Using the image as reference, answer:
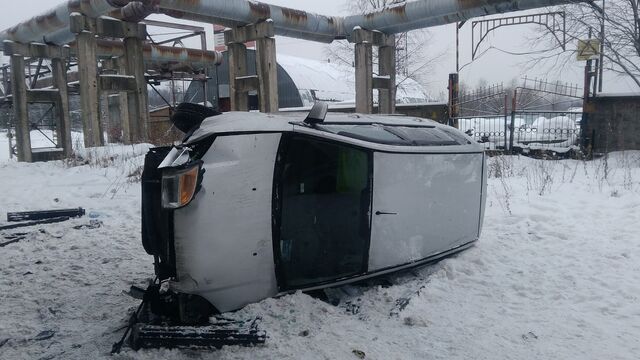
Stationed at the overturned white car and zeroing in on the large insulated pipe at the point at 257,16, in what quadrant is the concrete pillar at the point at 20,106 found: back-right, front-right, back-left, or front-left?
front-left

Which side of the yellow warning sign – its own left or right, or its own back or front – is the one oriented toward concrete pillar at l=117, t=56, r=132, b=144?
right

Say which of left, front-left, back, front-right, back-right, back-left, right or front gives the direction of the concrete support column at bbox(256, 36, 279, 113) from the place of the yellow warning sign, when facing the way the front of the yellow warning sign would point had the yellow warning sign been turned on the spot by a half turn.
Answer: back-left

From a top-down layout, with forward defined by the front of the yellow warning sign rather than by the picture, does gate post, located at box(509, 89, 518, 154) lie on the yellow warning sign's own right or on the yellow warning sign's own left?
on the yellow warning sign's own right

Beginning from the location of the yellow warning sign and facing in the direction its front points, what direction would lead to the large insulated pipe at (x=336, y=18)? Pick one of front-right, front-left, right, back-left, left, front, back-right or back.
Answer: front-right

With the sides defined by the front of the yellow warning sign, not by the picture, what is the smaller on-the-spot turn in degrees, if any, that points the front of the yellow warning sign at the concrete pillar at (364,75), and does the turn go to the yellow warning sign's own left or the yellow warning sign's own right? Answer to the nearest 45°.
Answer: approximately 45° to the yellow warning sign's own right

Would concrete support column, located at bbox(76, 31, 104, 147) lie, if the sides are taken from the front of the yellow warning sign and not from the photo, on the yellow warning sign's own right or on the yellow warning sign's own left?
on the yellow warning sign's own right

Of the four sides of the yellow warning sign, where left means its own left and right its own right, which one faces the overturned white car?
front

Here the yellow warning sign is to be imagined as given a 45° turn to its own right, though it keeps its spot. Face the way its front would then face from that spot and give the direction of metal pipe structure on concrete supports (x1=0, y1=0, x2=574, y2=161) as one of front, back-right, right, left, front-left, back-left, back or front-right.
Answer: front

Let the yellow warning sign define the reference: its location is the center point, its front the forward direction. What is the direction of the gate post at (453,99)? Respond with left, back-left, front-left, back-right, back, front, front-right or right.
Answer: right

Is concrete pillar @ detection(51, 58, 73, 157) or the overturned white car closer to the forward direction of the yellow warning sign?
the overturned white car

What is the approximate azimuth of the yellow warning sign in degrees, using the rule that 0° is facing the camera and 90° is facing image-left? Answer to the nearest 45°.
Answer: approximately 0°
